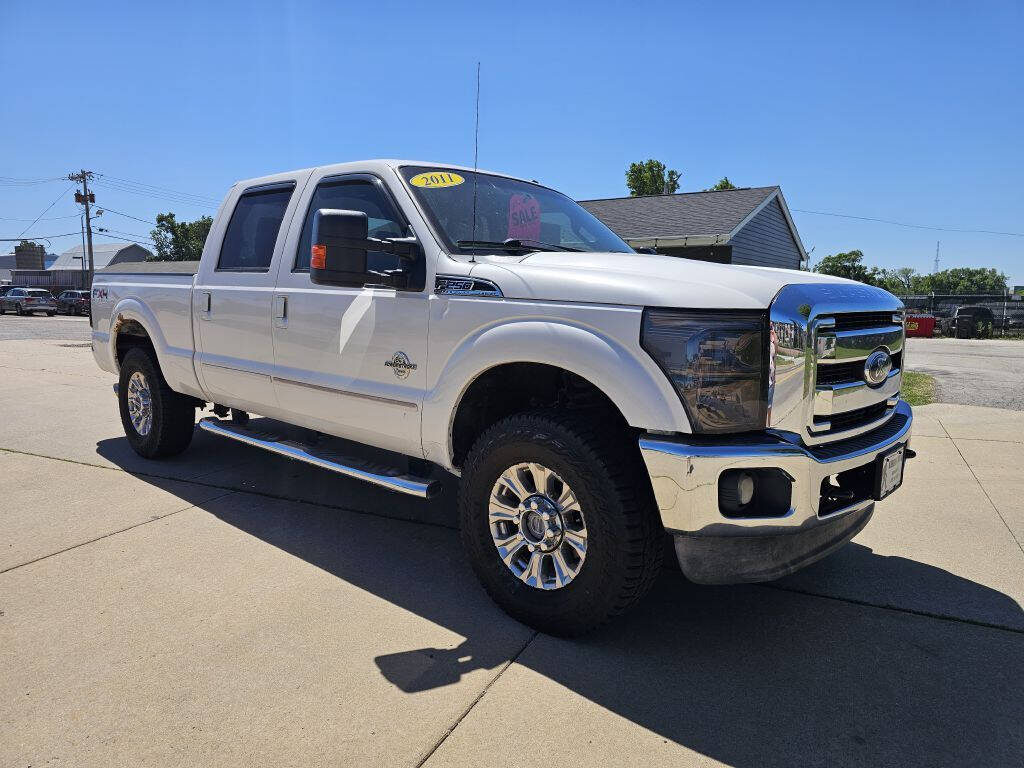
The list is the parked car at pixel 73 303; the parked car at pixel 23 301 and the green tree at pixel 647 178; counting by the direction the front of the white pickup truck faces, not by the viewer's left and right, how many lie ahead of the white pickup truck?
0

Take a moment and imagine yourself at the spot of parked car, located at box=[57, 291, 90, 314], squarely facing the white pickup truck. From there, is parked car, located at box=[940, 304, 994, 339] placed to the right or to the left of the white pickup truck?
left

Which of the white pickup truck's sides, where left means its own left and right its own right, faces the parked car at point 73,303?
back

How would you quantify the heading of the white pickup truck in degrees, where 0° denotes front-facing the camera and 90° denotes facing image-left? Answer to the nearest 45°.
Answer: approximately 315°

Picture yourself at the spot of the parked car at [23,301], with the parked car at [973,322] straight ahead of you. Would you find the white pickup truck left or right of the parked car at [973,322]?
right

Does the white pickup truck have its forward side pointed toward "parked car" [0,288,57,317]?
no

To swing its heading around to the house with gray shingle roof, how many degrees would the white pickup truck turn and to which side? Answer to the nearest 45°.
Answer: approximately 135° to its left

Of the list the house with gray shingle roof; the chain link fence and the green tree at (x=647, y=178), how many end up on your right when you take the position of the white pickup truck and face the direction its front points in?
0

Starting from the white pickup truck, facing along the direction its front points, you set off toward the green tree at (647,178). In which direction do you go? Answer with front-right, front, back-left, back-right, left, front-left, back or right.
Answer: back-left

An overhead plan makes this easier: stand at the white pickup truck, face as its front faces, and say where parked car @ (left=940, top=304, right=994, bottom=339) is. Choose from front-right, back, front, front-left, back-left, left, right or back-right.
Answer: left

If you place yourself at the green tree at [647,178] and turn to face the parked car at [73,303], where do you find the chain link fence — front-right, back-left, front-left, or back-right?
back-left

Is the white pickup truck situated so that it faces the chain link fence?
no

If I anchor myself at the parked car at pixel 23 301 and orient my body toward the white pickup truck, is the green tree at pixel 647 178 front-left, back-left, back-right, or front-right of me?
front-left
